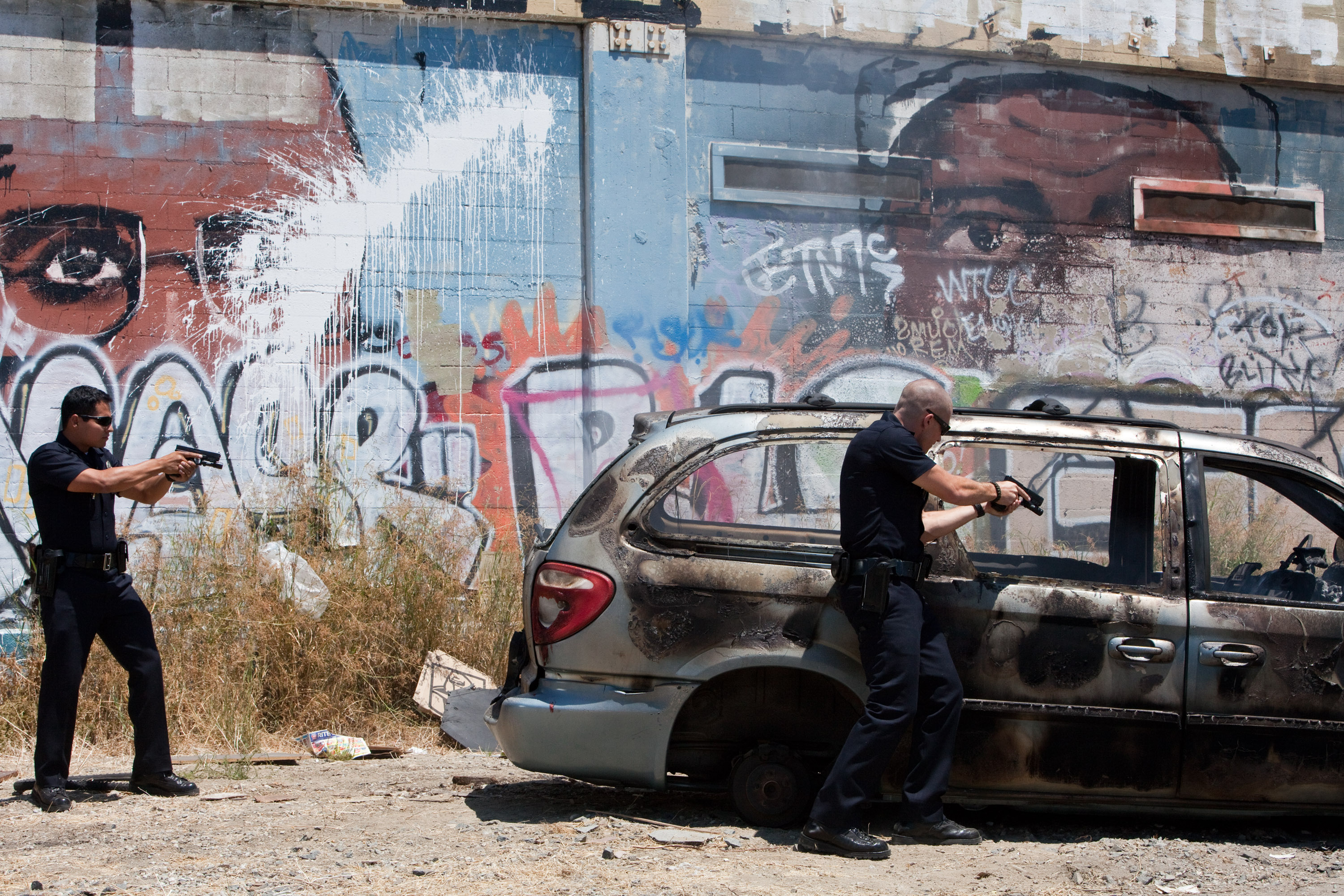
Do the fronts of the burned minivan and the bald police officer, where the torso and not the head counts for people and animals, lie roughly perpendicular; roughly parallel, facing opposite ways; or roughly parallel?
roughly parallel

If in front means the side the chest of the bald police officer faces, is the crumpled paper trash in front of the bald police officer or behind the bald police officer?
behind

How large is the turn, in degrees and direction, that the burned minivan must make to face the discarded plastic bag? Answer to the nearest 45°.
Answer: approximately 135° to its left

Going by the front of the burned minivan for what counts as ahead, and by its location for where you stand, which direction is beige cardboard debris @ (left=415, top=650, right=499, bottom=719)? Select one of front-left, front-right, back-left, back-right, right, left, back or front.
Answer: back-left

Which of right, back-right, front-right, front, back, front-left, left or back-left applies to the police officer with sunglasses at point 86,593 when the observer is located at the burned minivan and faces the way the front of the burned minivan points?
back

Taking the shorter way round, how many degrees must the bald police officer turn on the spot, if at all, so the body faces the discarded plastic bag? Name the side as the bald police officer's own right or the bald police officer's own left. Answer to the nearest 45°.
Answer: approximately 135° to the bald police officer's own left

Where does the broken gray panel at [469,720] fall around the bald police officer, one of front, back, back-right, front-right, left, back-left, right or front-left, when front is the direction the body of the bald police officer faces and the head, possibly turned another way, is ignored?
back-left

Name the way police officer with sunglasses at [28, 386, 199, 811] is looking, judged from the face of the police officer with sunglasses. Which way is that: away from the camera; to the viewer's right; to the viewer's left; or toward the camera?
to the viewer's right

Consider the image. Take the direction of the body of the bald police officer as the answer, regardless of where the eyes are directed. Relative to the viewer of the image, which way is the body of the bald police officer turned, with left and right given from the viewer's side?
facing to the right of the viewer

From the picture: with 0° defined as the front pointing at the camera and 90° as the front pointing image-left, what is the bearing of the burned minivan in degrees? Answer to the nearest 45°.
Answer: approximately 270°
